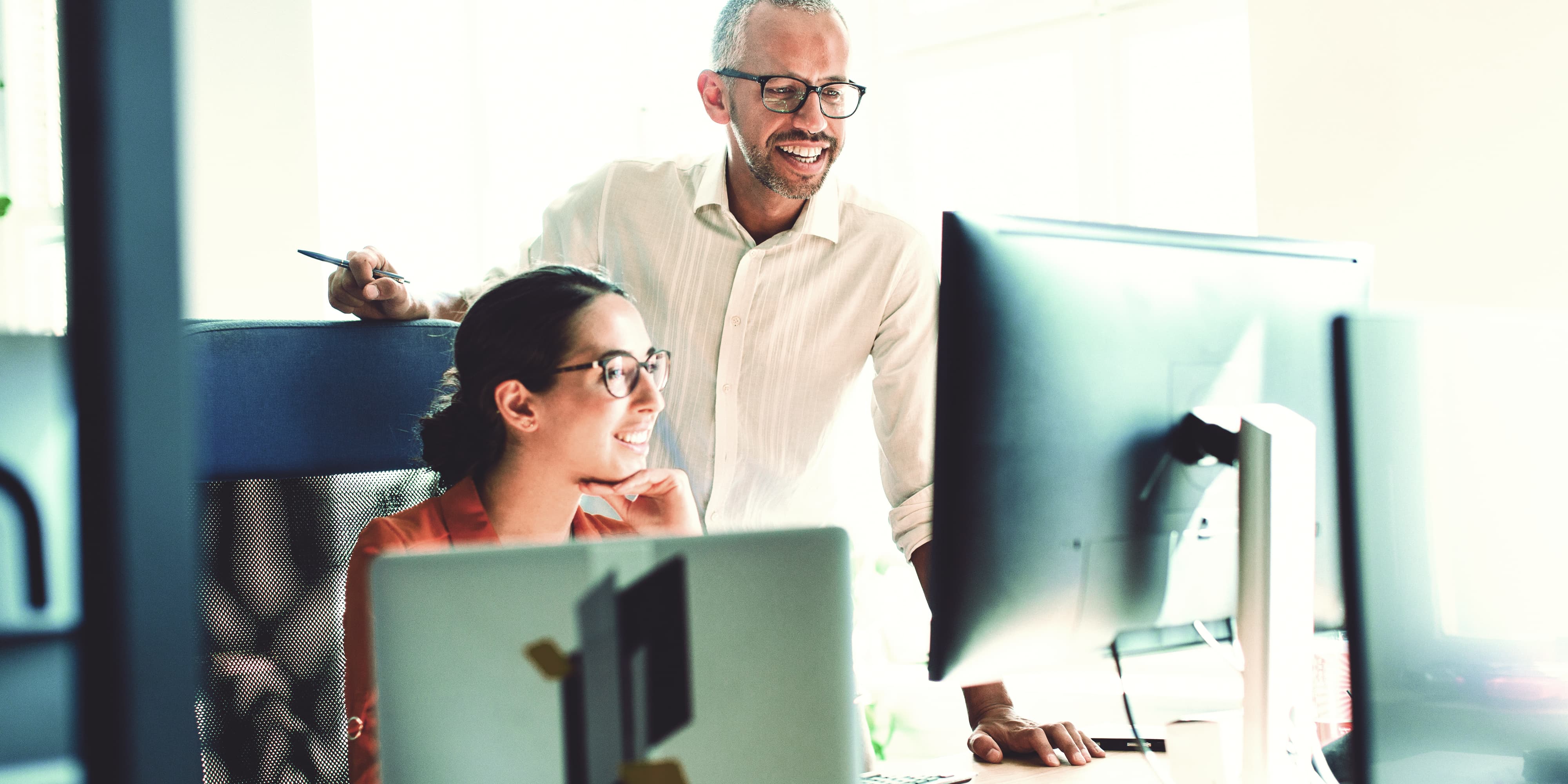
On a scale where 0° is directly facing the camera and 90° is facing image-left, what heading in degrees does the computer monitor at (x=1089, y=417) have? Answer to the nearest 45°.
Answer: approximately 135°

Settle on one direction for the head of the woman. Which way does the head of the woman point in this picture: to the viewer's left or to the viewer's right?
to the viewer's right

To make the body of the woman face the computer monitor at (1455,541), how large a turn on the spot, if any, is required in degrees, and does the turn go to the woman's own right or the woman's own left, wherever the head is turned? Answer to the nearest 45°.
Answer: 0° — they already face it

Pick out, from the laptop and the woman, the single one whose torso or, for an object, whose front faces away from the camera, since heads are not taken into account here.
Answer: the laptop

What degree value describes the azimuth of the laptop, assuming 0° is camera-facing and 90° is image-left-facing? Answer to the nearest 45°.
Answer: approximately 180°

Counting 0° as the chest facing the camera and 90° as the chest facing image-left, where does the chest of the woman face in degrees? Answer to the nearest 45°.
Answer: approximately 315°

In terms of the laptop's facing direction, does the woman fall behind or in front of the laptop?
in front
